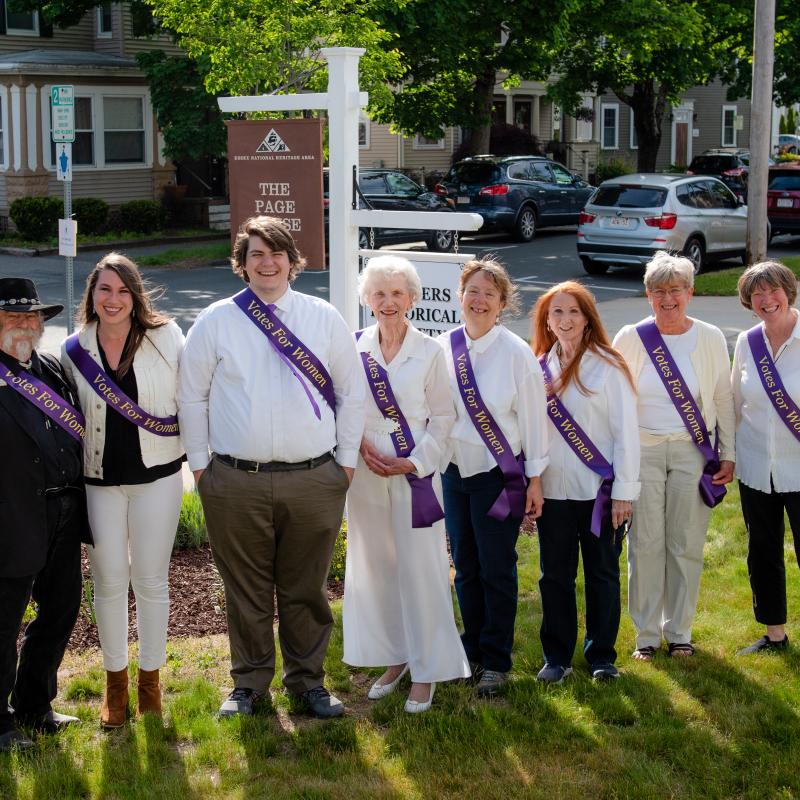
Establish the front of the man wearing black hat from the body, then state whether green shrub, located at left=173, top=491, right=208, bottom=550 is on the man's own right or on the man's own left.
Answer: on the man's own left

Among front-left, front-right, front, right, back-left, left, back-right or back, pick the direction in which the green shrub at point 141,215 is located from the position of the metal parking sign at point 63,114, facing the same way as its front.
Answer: back

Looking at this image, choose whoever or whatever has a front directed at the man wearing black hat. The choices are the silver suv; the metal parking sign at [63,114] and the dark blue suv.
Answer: the metal parking sign

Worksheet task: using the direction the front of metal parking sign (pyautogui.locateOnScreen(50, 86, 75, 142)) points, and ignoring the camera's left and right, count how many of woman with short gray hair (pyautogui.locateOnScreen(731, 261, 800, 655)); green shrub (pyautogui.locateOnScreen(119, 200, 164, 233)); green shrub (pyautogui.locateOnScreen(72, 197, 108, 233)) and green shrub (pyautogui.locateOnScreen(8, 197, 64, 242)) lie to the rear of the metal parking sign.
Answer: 3

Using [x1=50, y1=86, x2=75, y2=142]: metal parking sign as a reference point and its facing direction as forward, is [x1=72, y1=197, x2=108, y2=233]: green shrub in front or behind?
behind

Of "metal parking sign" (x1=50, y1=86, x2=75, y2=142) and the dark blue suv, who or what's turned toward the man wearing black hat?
the metal parking sign

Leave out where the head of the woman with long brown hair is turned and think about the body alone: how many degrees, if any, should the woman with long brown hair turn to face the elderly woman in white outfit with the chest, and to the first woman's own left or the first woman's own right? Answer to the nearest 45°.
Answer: approximately 90° to the first woman's own left
